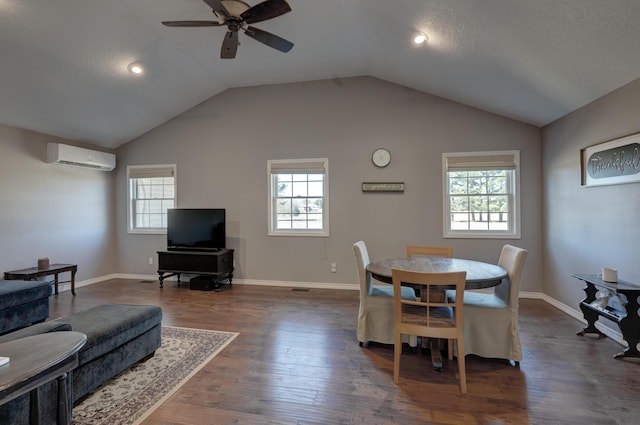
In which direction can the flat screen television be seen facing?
toward the camera

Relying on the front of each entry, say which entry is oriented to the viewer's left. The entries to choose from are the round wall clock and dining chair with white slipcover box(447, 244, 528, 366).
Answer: the dining chair with white slipcover

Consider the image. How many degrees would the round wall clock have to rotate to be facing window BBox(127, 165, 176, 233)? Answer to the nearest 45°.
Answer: approximately 90° to its right

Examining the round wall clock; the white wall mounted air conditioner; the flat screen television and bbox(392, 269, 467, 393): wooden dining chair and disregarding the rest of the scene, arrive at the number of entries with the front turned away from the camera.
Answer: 1

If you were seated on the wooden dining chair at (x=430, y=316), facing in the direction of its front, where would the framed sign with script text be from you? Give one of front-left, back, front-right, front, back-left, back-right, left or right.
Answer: front-right

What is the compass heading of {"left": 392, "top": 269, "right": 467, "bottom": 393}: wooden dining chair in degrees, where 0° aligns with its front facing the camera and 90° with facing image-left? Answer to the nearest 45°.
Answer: approximately 180°

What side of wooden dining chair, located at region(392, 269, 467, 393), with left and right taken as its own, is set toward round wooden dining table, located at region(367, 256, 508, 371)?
front

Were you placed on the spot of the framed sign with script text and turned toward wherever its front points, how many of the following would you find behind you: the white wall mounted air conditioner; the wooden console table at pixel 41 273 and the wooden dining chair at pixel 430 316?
0

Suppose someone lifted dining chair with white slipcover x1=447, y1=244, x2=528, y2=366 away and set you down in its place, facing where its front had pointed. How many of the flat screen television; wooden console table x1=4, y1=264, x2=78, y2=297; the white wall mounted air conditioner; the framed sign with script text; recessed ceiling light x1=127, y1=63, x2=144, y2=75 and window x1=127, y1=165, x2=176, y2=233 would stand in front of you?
5

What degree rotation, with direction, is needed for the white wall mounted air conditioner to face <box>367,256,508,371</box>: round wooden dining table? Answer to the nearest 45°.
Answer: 0° — it already faces it

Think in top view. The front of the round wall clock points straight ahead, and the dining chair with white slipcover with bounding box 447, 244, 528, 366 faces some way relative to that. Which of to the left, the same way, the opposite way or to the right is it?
to the right

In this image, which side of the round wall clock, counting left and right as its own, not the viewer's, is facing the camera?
front

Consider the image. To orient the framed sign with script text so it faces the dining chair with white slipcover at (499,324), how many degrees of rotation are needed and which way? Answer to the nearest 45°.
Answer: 0° — it already faces it

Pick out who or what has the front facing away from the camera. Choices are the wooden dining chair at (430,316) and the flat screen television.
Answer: the wooden dining chair

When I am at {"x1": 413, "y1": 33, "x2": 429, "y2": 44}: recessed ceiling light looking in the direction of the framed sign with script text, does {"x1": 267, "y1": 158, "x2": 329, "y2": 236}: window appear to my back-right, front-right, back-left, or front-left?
back-left

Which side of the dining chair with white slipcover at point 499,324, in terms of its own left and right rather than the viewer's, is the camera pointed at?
left

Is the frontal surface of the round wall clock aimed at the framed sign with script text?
no

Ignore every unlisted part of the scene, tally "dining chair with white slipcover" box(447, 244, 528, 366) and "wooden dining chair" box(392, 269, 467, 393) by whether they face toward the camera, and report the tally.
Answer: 0

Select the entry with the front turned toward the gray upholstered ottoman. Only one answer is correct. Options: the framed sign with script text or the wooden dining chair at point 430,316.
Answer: the framed sign with script text

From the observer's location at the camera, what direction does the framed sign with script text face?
facing the viewer and to the left of the viewer

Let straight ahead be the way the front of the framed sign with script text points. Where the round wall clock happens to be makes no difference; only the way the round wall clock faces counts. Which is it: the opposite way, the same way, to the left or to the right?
to the left

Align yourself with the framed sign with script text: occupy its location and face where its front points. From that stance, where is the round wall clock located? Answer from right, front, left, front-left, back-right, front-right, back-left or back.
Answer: front-right

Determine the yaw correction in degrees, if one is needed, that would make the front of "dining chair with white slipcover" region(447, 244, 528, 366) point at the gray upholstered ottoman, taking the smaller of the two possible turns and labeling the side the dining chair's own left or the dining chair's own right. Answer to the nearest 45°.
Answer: approximately 45° to the dining chair's own left
